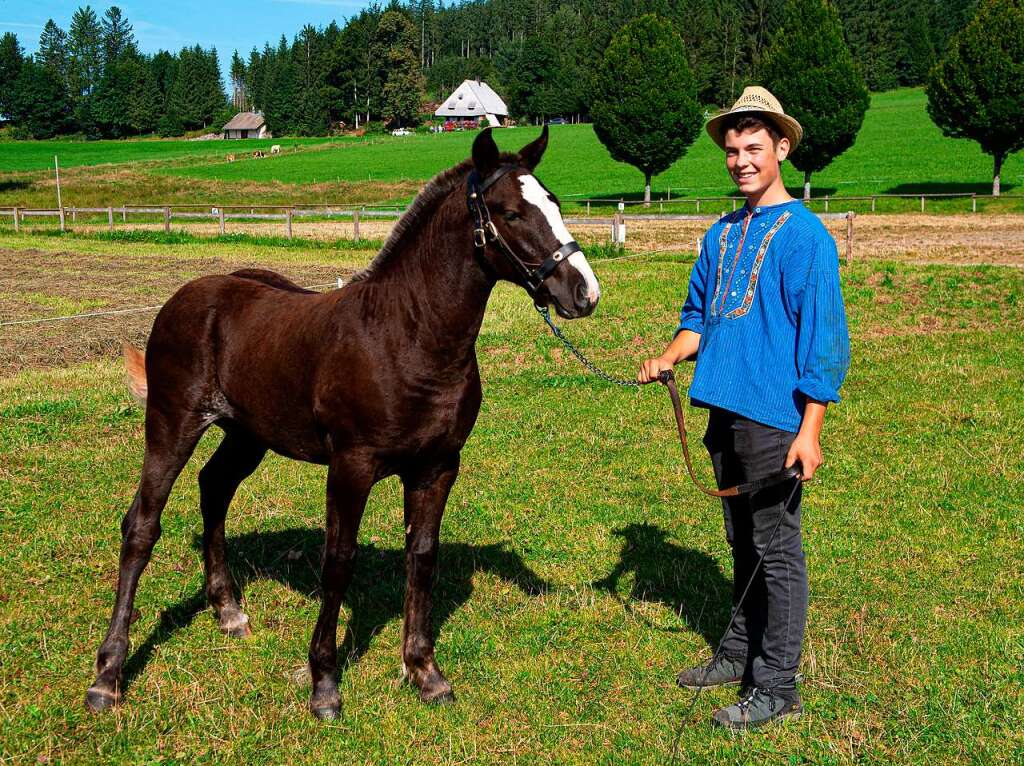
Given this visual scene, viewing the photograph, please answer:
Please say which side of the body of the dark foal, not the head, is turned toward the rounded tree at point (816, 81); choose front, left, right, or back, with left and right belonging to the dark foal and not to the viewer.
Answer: left

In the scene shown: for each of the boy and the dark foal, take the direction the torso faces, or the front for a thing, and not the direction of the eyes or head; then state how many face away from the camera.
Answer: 0

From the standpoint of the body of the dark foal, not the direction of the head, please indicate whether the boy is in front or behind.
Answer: in front

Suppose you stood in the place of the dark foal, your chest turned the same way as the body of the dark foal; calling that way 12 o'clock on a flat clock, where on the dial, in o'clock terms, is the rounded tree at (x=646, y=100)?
The rounded tree is roughly at 8 o'clock from the dark foal.

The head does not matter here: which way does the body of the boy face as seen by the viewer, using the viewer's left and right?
facing the viewer and to the left of the viewer

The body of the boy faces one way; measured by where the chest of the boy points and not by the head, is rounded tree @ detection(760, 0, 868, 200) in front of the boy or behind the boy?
behind

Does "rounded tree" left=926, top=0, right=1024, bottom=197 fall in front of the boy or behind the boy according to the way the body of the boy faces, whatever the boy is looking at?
behind

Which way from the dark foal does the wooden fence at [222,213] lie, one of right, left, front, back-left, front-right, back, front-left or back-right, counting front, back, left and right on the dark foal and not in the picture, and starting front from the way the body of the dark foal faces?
back-left

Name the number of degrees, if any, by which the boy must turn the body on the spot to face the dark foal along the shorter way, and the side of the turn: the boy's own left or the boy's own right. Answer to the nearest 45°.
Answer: approximately 45° to the boy's own right

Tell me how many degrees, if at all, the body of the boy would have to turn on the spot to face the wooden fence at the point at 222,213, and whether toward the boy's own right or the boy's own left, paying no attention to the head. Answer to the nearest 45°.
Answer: approximately 90° to the boy's own right
